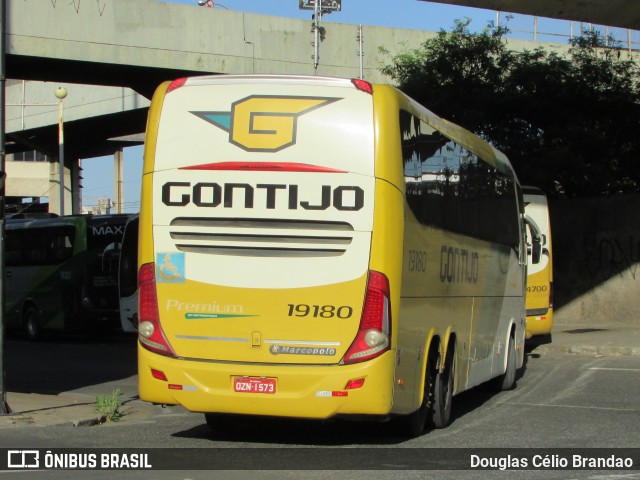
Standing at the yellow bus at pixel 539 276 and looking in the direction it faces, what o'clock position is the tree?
The tree is roughly at 12 o'clock from the yellow bus.

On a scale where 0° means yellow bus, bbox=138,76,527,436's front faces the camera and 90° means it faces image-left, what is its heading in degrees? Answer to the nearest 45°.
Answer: approximately 180°

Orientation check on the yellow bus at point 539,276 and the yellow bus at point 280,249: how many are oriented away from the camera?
2

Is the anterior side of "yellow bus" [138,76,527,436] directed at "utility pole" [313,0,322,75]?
yes

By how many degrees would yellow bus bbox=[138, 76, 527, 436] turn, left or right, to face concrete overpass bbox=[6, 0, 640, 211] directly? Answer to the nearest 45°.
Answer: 0° — it already faces it

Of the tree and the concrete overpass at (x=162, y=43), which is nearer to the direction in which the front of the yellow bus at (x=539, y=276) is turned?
the tree

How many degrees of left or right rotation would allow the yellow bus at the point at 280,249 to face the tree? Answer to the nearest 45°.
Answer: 0° — it already faces it

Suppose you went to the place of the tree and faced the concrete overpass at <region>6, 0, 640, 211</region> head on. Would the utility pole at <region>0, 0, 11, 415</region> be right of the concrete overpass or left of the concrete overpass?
left

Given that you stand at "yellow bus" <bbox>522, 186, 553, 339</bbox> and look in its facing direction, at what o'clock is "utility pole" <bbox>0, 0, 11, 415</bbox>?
The utility pole is roughly at 7 o'clock from the yellow bus.

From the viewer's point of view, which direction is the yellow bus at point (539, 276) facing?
away from the camera
